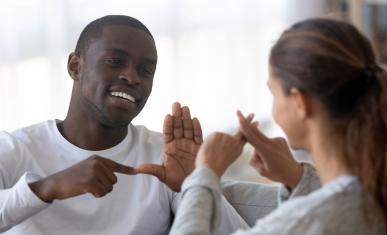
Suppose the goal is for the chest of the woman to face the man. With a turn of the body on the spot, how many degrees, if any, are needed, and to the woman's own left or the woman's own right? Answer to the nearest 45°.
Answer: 0° — they already face them

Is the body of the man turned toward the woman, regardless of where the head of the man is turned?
yes

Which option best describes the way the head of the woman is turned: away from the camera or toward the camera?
away from the camera

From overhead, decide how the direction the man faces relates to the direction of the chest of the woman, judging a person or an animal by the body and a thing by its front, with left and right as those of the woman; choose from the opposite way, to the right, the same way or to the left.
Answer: the opposite way

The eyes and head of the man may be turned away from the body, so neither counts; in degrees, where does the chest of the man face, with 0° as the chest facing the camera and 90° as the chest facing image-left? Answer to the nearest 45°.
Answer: approximately 315°
